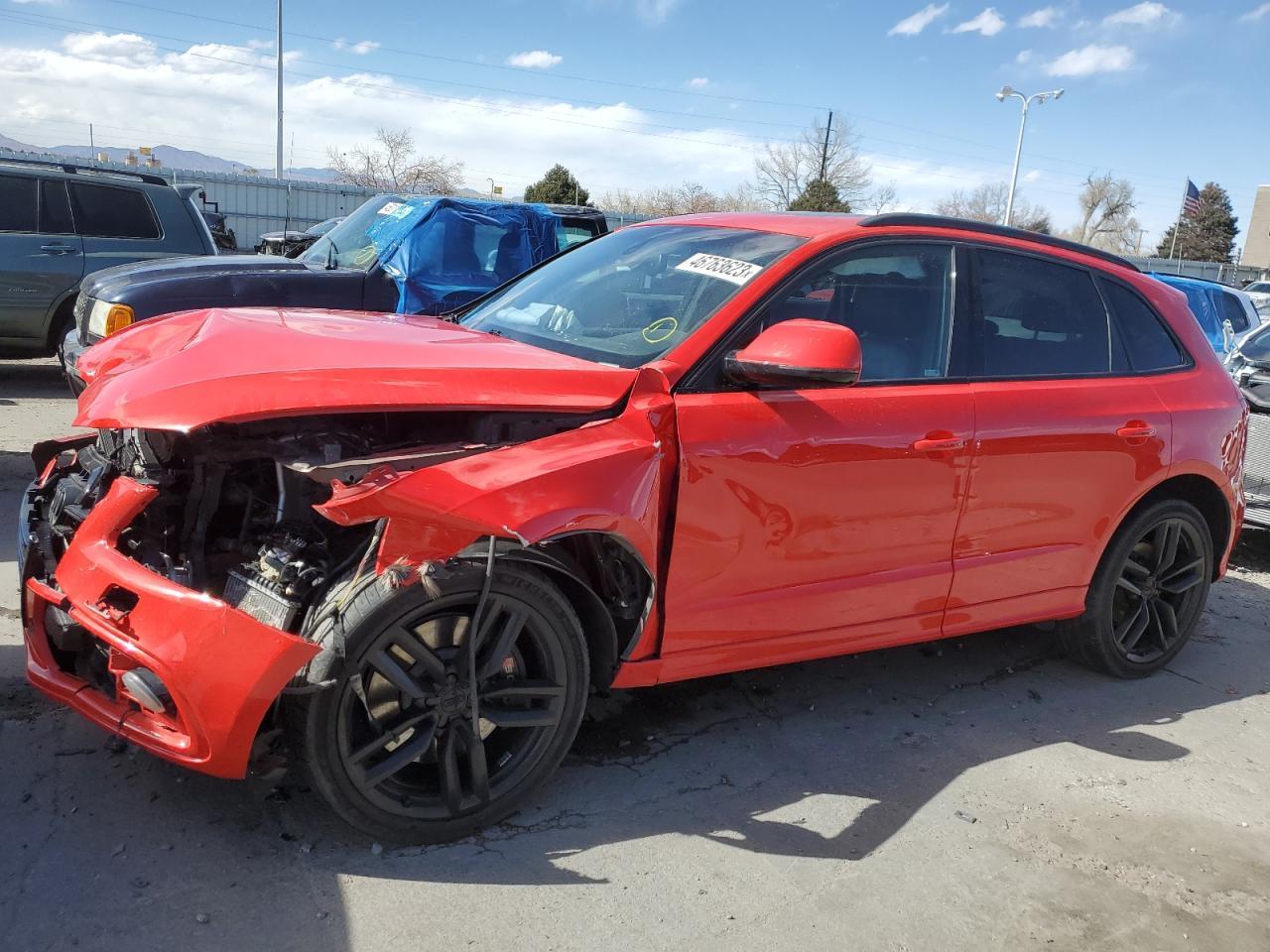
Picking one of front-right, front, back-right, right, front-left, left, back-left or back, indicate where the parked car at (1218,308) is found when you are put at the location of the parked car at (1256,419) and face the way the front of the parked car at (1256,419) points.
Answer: back-right

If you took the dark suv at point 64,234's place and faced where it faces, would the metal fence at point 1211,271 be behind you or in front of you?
behind

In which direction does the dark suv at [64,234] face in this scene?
to the viewer's left

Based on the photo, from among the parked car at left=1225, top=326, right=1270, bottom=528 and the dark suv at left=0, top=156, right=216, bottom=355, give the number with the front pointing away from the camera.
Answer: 0

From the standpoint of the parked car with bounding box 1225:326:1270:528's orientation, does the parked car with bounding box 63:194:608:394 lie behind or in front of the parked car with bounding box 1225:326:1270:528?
in front

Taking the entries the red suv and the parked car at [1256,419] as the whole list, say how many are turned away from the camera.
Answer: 0

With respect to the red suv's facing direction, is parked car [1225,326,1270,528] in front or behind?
behind

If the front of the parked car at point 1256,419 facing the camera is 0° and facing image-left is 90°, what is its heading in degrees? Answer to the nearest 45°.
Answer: approximately 45°

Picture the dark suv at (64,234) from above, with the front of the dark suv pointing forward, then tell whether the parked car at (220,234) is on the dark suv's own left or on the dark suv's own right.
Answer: on the dark suv's own right

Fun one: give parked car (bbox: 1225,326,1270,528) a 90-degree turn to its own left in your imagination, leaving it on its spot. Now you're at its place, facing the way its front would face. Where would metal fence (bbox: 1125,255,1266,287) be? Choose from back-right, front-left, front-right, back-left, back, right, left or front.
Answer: back-left

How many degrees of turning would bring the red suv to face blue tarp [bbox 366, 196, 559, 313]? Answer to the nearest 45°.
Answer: approximately 135° to its right
